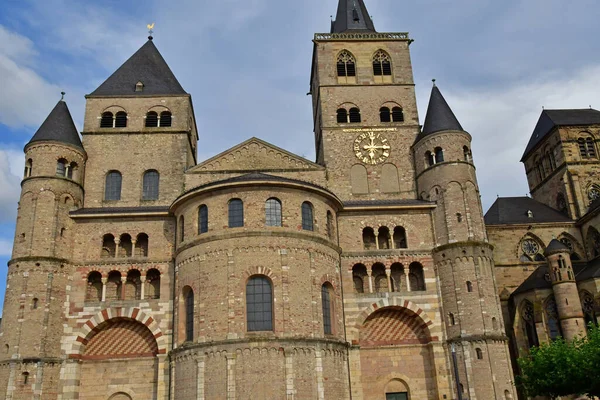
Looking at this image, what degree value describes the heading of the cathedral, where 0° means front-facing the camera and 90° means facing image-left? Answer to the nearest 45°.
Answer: approximately 0°
